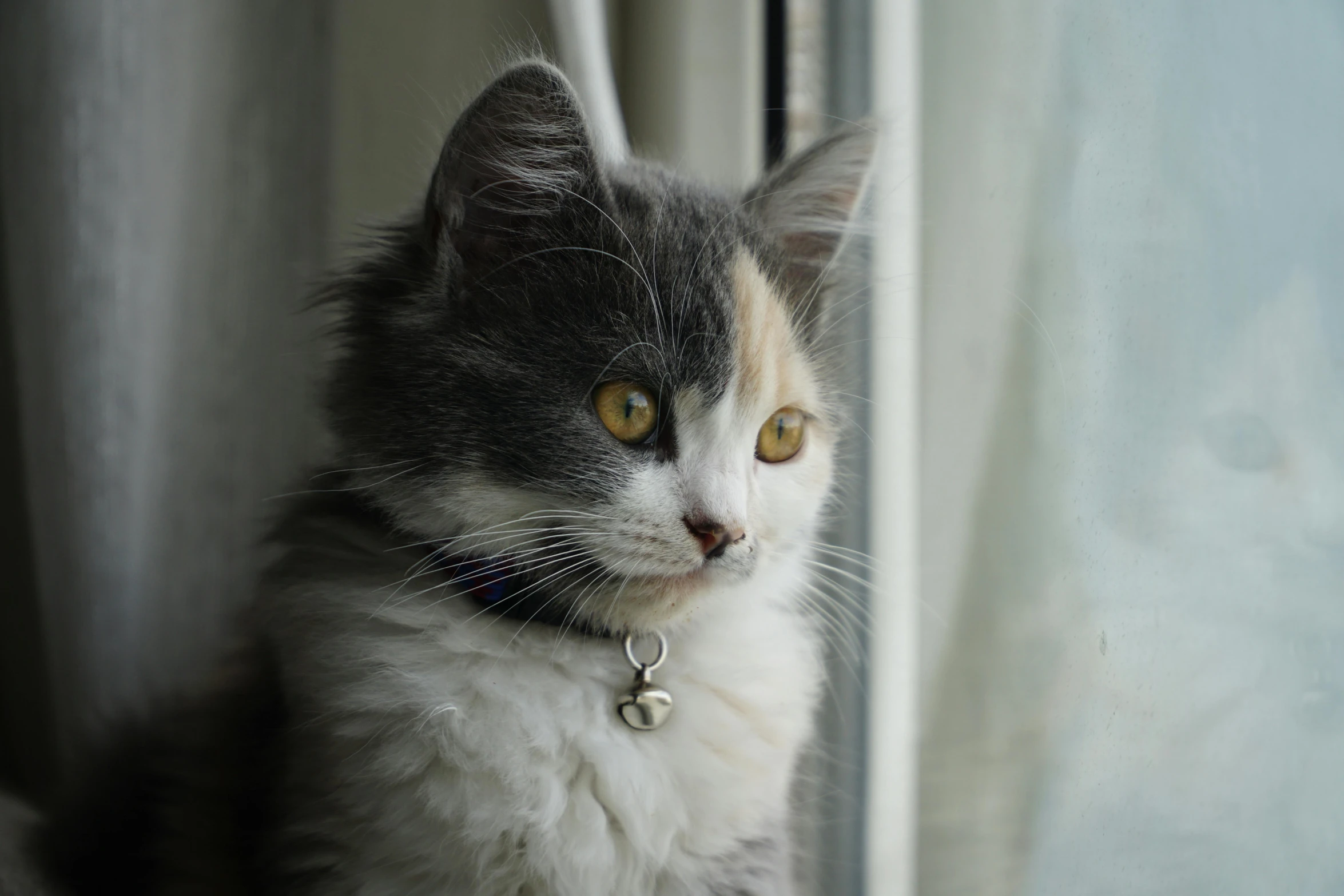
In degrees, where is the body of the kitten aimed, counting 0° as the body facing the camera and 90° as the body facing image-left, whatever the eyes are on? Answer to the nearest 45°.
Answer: approximately 315°
